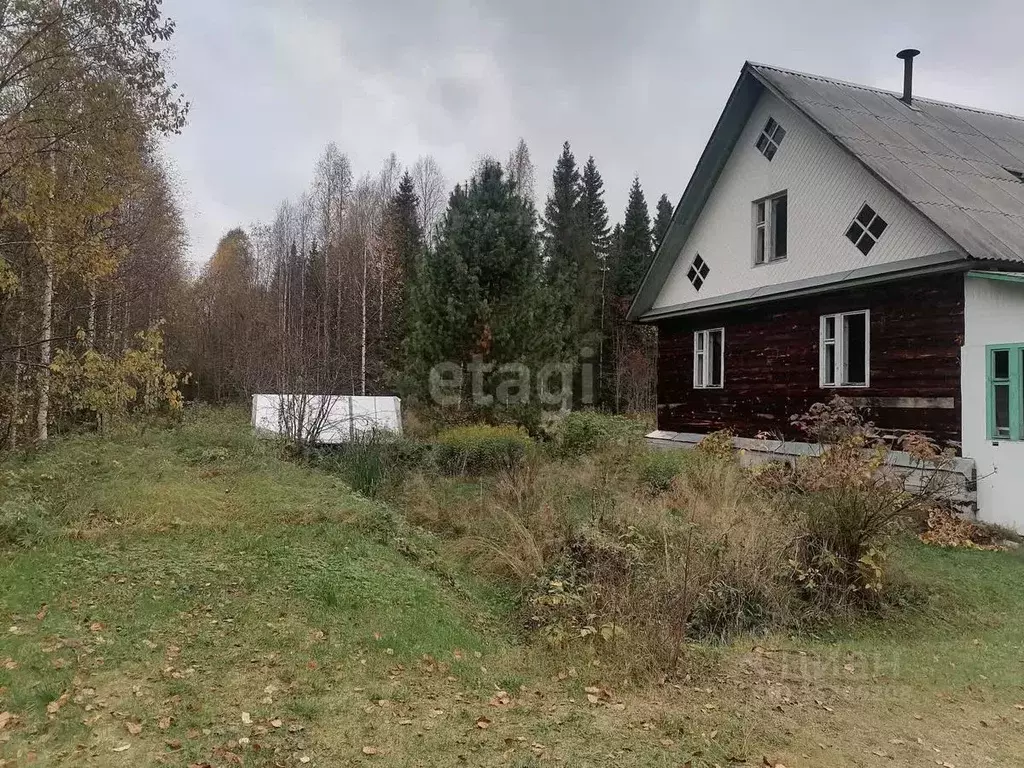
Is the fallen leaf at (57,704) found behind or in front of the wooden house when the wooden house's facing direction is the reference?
in front

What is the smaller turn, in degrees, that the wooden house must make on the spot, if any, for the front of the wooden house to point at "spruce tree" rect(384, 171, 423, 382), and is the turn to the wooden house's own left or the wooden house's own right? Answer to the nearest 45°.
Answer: approximately 90° to the wooden house's own right

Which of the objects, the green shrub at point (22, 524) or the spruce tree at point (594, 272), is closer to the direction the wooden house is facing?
the green shrub

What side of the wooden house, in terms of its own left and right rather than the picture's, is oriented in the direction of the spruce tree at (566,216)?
right

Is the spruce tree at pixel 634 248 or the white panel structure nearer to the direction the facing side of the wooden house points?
the white panel structure

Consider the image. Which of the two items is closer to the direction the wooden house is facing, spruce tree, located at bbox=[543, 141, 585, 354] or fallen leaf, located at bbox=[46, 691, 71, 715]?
the fallen leaf

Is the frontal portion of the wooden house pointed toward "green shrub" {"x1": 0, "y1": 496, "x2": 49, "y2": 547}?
yes

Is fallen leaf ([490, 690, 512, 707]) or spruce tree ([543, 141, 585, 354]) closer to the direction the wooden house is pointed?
the fallen leaf

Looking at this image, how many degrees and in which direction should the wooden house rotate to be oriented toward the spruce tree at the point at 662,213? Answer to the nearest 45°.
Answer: approximately 135° to its right

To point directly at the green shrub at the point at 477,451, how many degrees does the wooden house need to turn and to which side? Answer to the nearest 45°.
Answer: approximately 45° to its right

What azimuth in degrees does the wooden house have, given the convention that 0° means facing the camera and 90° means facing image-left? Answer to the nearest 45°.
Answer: approximately 45°

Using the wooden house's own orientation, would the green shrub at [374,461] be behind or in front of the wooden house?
in front

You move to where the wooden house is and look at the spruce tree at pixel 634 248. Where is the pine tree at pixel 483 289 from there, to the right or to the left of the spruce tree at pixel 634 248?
left

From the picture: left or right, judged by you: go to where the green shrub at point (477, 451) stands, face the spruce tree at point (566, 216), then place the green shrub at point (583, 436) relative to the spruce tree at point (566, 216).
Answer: right

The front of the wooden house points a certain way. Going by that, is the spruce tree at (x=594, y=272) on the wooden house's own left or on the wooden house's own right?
on the wooden house's own right
